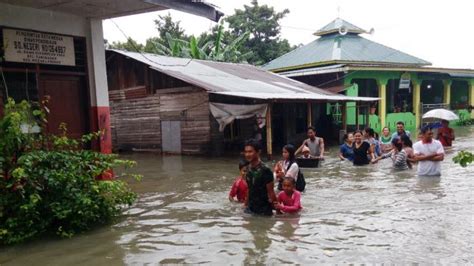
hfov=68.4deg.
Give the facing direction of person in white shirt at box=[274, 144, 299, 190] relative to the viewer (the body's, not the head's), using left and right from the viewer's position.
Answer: facing the viewer and to the left of the viewer

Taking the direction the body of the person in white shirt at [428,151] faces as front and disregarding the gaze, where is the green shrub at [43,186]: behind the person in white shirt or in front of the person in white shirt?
in front

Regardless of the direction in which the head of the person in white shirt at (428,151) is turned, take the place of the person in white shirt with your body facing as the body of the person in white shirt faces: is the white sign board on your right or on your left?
on your right

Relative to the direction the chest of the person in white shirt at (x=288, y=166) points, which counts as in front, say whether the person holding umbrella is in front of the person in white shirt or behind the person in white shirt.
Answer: behind

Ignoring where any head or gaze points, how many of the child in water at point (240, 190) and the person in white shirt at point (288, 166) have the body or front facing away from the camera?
0

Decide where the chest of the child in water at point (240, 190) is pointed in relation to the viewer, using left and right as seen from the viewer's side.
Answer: facing the viewer and to the right of the viewer

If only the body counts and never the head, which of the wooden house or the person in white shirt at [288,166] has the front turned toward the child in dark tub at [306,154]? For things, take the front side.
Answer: the wooden house

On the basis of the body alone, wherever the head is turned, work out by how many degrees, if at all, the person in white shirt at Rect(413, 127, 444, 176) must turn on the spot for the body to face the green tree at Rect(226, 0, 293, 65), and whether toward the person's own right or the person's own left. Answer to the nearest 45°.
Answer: approximately 135° to the person's own right

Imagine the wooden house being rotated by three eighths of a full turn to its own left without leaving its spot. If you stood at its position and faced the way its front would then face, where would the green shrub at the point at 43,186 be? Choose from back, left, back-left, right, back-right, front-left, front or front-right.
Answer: back

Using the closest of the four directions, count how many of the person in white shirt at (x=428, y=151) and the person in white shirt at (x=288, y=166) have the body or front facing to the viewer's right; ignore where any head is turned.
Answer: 0
